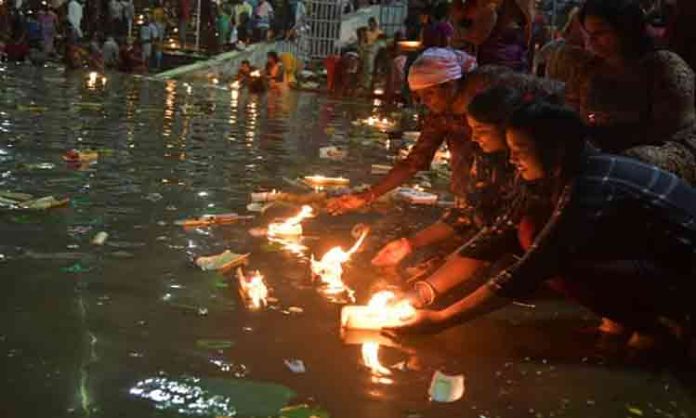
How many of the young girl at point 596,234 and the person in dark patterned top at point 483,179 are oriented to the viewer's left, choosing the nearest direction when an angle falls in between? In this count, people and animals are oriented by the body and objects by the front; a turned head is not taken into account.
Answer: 2

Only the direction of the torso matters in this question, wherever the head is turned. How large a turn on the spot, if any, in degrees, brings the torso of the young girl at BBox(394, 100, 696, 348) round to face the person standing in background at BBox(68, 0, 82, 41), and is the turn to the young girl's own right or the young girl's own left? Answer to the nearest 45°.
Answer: approximately 45° to the young girl's own right

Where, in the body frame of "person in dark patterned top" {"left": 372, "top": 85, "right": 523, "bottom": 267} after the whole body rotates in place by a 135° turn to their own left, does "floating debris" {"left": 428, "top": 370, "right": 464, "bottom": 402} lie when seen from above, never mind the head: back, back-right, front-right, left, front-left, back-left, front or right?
front-right

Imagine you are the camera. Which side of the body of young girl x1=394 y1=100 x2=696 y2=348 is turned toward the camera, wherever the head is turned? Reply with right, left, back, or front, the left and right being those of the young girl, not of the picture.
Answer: left

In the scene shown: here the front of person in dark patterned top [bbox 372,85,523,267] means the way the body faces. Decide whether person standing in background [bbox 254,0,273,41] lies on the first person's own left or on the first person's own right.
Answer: on the first person's own right

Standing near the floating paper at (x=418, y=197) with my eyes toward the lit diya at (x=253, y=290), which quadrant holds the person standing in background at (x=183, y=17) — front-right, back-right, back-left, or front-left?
back-right

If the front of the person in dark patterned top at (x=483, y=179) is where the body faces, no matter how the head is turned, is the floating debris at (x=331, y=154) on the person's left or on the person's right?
on the person's right

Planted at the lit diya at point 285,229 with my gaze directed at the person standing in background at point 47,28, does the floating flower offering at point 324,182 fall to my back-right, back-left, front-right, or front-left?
front-right

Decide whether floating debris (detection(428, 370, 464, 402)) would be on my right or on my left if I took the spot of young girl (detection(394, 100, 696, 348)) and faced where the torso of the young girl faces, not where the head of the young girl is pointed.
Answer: on my left

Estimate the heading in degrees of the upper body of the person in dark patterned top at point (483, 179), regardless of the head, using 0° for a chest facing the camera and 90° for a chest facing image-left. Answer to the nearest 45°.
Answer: approximately 90°

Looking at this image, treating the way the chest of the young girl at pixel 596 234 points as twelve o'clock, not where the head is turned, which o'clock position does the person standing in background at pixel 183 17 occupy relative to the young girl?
The person standing in background is roughly at 2 o'clock from the young girl.

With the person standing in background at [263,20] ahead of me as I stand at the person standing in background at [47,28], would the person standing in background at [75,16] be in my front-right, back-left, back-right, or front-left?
front-left

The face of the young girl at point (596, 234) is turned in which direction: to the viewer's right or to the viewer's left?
to the viewer's left

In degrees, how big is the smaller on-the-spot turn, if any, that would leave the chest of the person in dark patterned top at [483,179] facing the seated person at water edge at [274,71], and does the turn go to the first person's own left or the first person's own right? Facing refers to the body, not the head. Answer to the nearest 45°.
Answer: approximately 90° to the first person's own right

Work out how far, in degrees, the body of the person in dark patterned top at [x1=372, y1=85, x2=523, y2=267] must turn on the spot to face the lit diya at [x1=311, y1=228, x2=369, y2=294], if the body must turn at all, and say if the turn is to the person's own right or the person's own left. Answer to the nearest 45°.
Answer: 0° — they already face it

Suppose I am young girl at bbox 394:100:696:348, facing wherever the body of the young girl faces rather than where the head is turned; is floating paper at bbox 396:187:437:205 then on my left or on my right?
on my right

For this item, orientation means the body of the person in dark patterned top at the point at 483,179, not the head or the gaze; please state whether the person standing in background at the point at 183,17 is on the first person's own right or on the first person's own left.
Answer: on the first person's own right

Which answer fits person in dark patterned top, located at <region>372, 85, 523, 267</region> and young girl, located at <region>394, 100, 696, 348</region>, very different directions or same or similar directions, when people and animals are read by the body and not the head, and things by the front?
same or similar directions
